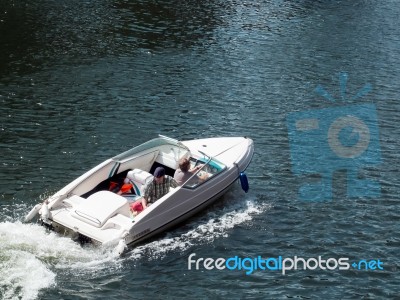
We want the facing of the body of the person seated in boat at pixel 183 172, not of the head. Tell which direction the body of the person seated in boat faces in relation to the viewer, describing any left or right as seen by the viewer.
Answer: facing away from the viewer and to the right of the viewer

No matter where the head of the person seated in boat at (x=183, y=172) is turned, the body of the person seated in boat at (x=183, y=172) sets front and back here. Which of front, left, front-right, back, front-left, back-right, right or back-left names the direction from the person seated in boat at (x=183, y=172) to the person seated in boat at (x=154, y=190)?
back

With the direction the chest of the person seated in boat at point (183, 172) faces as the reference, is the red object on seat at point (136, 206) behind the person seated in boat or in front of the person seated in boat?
behind

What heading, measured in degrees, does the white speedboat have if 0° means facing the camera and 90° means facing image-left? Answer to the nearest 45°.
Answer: approximately 225°
